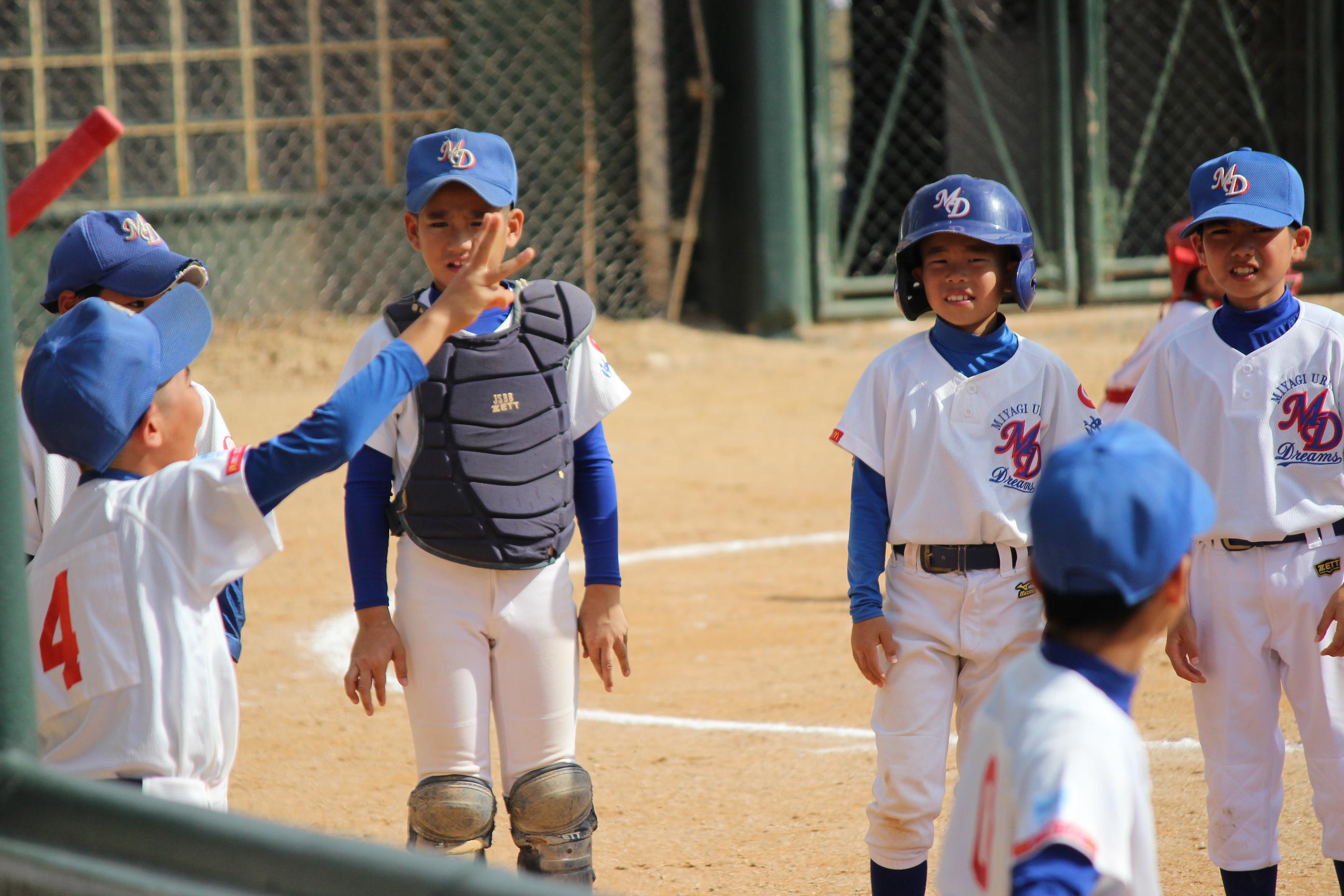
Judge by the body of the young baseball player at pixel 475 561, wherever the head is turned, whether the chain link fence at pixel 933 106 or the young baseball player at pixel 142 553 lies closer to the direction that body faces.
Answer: the young baseball player

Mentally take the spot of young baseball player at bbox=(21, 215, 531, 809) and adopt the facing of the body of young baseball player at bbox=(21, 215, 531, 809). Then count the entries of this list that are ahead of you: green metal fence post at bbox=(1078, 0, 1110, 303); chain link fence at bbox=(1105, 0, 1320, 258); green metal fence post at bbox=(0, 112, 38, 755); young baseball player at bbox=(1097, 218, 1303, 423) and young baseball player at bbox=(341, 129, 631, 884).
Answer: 4

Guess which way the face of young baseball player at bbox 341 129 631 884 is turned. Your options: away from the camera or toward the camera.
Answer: toward the camera

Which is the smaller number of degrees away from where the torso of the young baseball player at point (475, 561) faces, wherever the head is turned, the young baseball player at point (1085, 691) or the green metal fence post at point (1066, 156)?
the young baseball player

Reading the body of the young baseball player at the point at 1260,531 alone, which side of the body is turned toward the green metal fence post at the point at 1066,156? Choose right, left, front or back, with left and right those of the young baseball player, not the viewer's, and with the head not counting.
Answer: back

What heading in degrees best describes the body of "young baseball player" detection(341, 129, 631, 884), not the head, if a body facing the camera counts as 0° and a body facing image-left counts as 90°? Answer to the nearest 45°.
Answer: approximately 0°

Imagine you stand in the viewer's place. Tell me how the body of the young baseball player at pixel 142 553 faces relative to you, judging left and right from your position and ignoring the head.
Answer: facing away from the viewer and to the right of the viewer

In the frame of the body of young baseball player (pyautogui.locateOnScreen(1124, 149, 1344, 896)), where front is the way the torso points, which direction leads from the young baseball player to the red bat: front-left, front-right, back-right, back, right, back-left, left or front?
front-right

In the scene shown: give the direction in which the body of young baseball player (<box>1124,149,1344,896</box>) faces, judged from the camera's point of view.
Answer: toward the camera

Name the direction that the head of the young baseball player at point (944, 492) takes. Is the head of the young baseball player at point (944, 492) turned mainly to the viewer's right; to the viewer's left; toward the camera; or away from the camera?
toward the camera

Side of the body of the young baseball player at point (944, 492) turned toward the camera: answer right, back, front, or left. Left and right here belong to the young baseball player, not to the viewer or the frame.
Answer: front

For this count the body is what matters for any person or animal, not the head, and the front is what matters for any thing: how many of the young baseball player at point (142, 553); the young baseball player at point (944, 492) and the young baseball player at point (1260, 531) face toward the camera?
2

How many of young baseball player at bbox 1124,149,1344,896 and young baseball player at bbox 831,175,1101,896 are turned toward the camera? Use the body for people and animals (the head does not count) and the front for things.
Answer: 2

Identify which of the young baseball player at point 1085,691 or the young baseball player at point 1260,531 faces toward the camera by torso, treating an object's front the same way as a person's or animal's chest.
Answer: the young baseball player at point 1260,531
